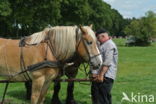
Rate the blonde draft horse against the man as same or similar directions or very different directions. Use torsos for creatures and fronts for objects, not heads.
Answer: very different directions

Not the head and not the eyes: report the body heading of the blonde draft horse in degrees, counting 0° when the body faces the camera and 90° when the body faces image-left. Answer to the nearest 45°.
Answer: approximately 270°

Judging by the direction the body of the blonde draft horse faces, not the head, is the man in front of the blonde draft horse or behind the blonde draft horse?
in front

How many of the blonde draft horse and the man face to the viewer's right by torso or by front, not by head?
1
